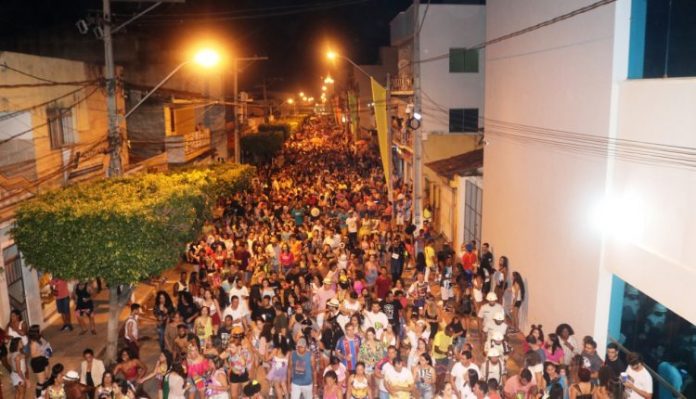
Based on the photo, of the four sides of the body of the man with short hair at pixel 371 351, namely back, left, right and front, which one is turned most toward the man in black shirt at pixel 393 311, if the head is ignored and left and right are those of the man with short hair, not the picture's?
back

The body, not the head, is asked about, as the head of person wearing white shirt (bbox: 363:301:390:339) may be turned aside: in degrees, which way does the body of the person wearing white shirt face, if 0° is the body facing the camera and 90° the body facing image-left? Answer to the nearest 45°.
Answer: approximately 0°

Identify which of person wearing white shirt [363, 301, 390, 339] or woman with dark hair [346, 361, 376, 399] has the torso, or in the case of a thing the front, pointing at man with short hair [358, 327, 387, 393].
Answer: the person wearing white shirt

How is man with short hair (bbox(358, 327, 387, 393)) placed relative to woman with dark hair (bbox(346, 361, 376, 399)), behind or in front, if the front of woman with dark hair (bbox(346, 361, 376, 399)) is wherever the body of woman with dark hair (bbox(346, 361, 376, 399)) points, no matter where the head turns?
behind

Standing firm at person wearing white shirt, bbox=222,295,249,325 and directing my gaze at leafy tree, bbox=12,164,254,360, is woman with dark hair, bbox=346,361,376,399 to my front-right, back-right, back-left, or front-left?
back-left
